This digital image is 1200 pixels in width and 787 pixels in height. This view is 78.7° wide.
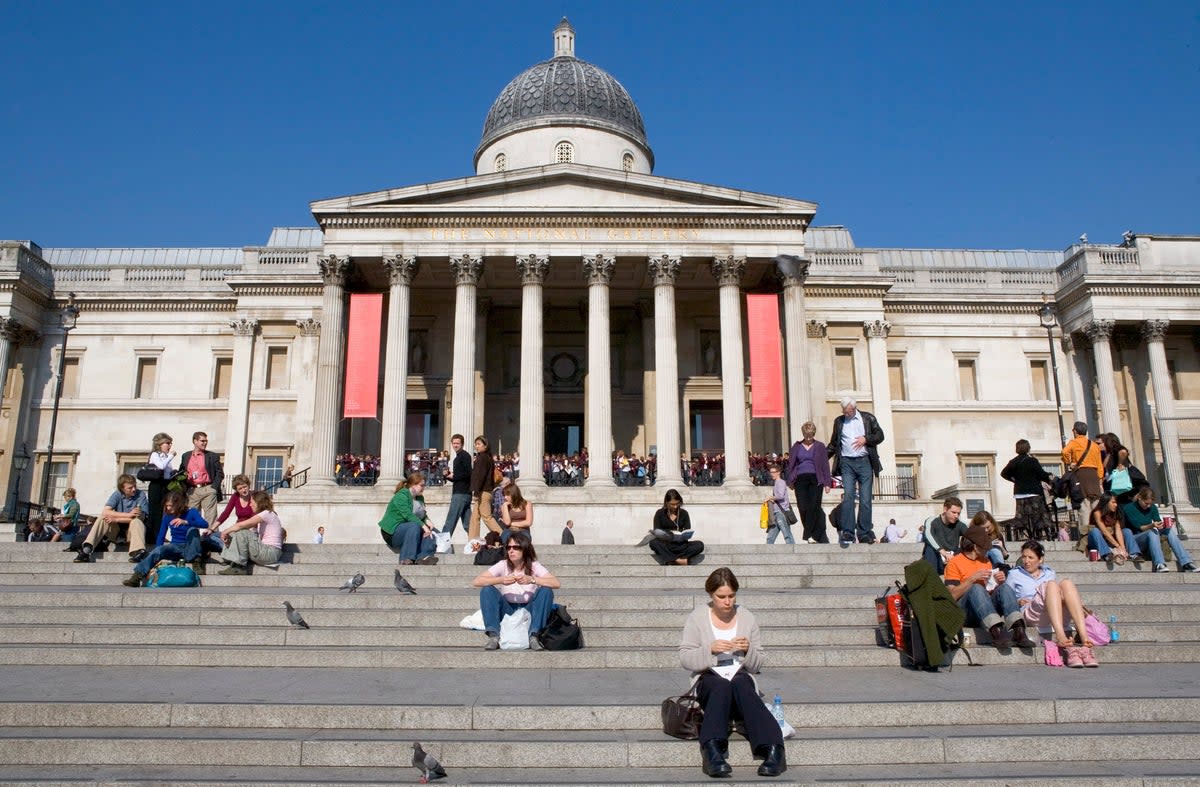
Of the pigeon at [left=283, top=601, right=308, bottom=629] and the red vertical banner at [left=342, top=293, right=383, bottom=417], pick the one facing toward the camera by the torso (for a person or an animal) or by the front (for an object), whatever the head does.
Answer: the red vertical banner

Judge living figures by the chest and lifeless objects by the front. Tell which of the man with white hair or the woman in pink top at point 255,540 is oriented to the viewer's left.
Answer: the woman in pink top

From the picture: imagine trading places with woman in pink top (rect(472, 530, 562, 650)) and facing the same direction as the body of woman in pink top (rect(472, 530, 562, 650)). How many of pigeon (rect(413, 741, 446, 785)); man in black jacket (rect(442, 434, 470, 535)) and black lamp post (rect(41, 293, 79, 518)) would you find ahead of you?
1

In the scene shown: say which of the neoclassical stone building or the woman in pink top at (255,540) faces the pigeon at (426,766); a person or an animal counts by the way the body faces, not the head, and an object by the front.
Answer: the neoclassical stone building

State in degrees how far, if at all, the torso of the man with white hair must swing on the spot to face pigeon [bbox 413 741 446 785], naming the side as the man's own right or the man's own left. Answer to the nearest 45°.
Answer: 0° — they already face it

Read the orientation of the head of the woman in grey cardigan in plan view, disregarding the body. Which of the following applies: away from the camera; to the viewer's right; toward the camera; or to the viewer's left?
toward the camera

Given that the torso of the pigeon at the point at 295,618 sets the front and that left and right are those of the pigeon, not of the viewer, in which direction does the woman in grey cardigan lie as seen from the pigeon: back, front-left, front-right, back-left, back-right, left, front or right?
back-left

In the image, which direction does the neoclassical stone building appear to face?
toward the camera

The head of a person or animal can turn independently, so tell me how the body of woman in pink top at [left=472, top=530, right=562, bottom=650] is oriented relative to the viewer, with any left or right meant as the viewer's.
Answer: facing the viewer

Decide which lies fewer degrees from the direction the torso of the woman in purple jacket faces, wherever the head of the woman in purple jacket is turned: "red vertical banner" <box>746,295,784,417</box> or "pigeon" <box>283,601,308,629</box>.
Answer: the pigeon

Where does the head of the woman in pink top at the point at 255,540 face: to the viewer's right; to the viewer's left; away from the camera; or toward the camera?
to the viewer's left

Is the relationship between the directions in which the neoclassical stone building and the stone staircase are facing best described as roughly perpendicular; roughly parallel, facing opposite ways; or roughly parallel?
roughly parallel

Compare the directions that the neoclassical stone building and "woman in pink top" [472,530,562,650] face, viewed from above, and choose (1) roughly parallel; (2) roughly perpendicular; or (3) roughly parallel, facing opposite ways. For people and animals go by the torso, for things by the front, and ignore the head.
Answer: roughly parallel

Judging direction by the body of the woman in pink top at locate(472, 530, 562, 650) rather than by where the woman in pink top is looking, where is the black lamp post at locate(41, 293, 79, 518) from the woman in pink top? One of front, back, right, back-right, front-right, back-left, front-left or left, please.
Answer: back-right

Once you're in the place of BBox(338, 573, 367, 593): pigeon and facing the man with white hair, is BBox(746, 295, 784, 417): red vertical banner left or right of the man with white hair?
left

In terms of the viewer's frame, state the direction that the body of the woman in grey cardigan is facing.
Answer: toward the camera

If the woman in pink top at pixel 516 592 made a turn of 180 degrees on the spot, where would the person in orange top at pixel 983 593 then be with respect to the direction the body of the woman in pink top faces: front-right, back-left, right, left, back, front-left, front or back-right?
right
